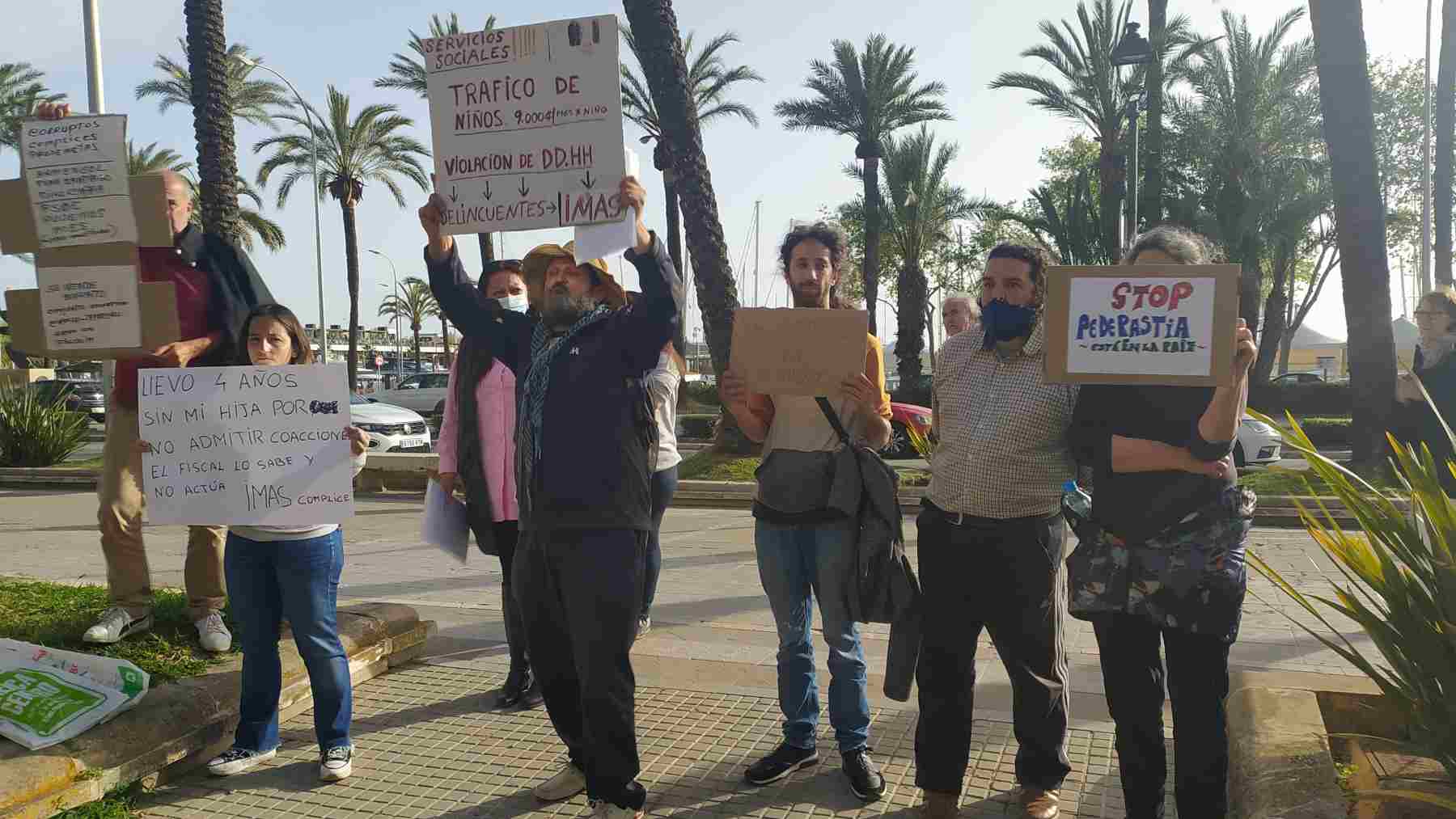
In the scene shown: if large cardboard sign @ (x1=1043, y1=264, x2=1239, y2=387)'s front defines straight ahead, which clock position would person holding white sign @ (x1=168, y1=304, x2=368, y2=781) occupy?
The person holding white sign is roughly at 3 o'clock from the large cardboard sign.

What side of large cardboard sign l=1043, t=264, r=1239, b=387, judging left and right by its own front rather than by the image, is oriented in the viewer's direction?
front

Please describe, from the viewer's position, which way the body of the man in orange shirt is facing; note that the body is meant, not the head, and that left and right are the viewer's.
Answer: facing the viewer

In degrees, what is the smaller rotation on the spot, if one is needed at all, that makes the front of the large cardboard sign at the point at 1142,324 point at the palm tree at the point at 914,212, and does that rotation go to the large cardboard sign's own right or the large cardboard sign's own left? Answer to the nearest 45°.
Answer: approximately 180°

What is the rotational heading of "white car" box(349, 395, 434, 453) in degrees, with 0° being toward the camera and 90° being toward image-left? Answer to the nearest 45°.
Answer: approximately 315°

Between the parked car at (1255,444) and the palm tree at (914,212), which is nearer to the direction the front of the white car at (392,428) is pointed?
the parked car

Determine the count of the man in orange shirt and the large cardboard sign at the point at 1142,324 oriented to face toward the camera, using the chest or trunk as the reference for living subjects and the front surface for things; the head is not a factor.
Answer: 2

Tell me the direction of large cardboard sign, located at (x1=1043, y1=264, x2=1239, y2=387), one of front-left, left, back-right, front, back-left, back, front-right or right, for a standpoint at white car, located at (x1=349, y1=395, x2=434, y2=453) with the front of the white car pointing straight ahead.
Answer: front-right

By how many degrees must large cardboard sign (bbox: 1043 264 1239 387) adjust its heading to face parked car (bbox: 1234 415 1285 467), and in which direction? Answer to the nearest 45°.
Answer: approximately 180°

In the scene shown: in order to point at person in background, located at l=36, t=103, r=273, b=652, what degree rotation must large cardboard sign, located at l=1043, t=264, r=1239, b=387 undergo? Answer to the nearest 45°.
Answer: approximately 90° to its right

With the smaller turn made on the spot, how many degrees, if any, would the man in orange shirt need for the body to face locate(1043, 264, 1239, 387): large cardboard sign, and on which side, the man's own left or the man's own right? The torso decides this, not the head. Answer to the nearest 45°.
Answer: approximately 45° to the man's own left
